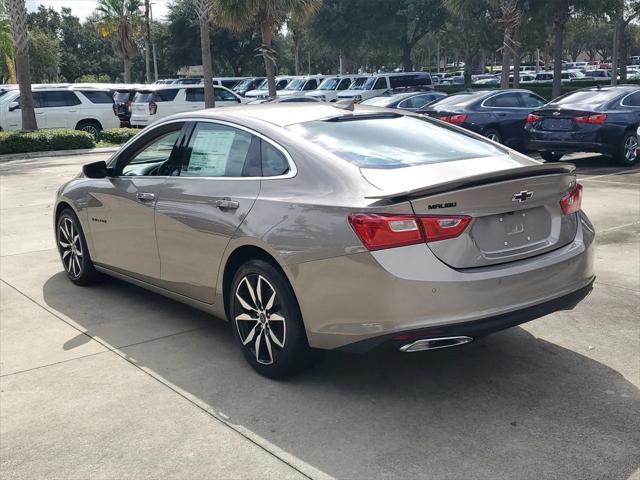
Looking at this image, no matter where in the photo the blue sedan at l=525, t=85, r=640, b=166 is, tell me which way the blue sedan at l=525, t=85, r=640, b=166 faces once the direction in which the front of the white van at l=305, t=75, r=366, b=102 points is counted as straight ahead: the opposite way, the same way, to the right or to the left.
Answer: the opposite way

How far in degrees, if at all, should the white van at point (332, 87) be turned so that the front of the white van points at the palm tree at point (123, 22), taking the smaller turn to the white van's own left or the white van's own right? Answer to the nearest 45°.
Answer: approximately 90° to the white van's own right

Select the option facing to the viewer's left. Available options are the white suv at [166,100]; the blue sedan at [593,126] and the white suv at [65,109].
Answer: the white suv at [65,109]

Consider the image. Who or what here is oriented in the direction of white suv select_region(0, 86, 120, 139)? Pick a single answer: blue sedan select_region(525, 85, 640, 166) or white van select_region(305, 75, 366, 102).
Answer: white van select_region(305, 75, 366, 102)

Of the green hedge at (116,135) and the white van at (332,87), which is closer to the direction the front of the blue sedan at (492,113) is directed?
the white van

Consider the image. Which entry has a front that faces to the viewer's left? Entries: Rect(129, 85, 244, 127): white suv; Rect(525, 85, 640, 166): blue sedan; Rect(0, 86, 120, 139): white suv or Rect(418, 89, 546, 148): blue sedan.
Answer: Rect(0, 86, 120, 139): white suv

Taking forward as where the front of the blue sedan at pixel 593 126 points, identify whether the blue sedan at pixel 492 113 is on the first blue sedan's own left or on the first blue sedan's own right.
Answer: on the first blue sedan's own left

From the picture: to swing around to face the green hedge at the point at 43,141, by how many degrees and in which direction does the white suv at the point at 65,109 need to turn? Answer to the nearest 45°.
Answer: approximately 90° to its left

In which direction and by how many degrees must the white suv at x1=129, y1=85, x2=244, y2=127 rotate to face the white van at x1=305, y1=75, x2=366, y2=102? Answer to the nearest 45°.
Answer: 0° — it already faces it

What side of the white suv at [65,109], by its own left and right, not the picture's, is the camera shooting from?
left

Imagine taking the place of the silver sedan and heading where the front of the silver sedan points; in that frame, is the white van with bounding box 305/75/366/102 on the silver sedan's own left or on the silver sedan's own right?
on the silver sedan's own right

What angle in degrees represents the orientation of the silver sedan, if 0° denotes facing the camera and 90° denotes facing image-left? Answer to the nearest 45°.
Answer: approximately 135°
